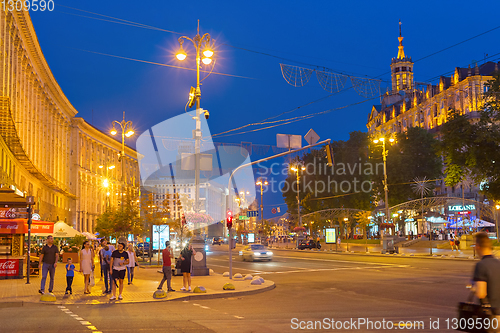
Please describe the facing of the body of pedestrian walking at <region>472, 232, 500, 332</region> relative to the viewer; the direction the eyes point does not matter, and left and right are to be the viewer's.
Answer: facing away from the viewer and to the left of the viewer

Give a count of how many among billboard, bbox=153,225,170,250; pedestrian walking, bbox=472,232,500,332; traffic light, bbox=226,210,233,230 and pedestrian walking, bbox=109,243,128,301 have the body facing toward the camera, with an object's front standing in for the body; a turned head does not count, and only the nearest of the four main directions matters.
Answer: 3

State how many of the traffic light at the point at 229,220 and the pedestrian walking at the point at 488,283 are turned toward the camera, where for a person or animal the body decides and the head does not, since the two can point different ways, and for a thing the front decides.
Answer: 1

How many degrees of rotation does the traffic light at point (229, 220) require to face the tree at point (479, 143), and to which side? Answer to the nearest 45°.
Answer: approximately 135° to its left

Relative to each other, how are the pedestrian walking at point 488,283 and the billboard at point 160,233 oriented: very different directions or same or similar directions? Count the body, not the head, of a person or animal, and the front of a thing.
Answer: very different directions

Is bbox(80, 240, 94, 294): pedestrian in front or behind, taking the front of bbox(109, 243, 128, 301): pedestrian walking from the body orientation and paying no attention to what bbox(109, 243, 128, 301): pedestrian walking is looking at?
behind

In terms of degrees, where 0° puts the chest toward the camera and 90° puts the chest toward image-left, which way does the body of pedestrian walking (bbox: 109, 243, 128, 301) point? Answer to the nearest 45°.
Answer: approximately 0°
